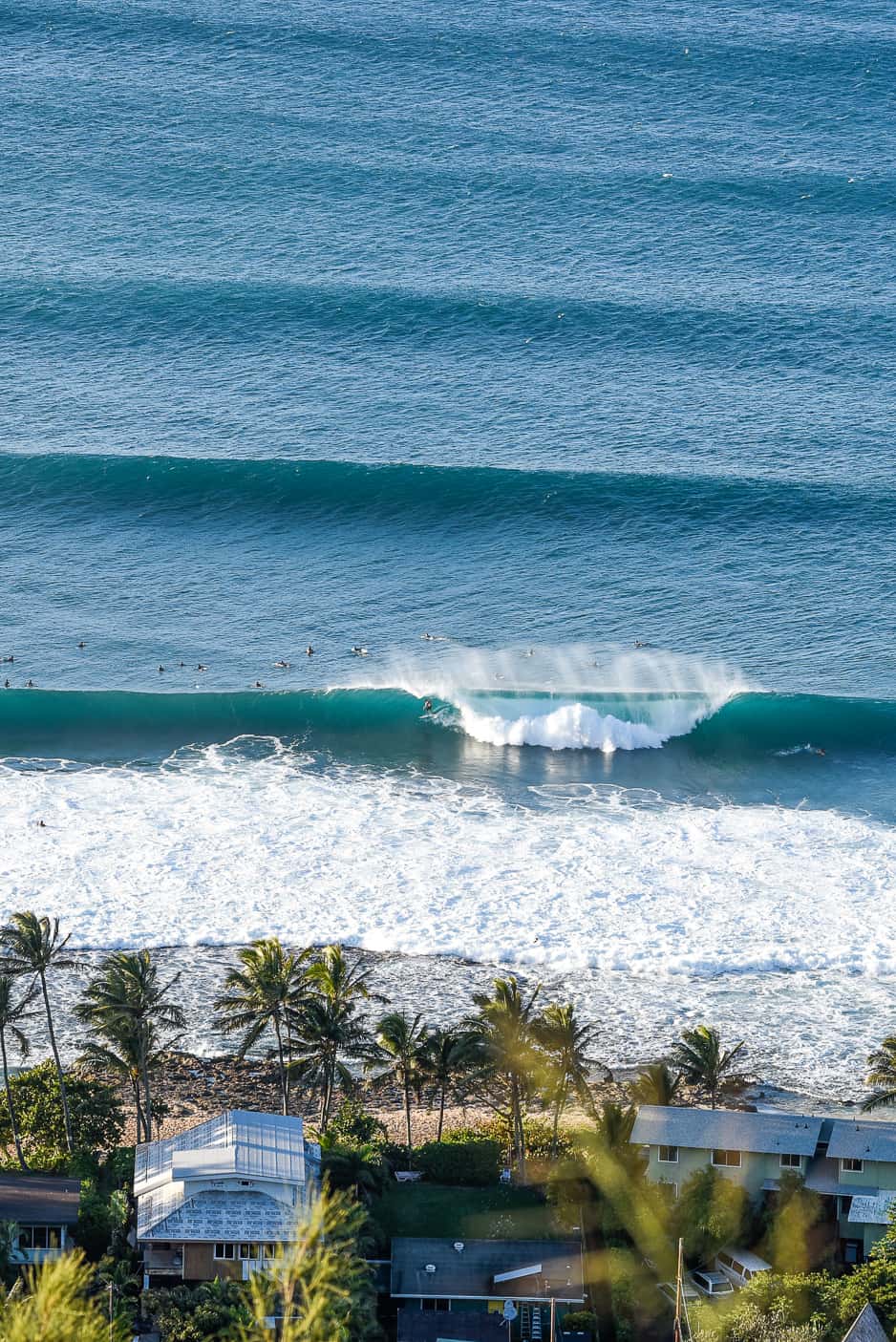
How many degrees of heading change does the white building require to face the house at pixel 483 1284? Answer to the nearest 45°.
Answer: approximately 90° to its left

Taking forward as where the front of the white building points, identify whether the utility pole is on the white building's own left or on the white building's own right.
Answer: on the white building's own left

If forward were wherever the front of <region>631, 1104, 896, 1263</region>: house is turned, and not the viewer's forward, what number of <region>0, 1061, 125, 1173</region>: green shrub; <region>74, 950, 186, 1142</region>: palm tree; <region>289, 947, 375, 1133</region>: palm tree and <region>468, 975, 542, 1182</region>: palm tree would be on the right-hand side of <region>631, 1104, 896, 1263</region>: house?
4

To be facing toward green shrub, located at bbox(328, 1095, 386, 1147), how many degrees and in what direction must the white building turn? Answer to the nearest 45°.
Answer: approximately 135° to its left

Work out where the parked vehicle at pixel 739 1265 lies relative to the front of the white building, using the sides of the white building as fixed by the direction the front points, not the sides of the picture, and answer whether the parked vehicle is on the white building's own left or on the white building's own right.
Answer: on the white building's own left

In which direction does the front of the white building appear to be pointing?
toward the camera

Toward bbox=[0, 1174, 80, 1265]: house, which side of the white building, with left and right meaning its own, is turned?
right

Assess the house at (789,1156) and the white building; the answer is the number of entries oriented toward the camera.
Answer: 2

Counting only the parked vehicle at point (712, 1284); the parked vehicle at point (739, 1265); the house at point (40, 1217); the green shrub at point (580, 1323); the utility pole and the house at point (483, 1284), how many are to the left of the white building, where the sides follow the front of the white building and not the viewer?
5

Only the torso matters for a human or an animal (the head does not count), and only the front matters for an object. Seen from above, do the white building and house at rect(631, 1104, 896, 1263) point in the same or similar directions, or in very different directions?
same or similar directions

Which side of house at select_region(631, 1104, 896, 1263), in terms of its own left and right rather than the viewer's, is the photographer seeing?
front

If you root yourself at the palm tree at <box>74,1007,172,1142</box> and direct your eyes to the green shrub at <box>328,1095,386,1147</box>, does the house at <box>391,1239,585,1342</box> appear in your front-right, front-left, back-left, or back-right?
front-right

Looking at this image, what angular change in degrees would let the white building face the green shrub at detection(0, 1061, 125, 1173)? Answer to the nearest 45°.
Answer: approximately 135° to its right

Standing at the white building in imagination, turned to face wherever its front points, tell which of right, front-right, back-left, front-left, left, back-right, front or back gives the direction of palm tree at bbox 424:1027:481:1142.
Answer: back-left

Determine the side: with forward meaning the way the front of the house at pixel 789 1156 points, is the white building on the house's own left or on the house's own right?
on the house's own right

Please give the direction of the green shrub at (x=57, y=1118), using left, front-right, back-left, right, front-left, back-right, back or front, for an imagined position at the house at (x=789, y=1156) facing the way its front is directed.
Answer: right
